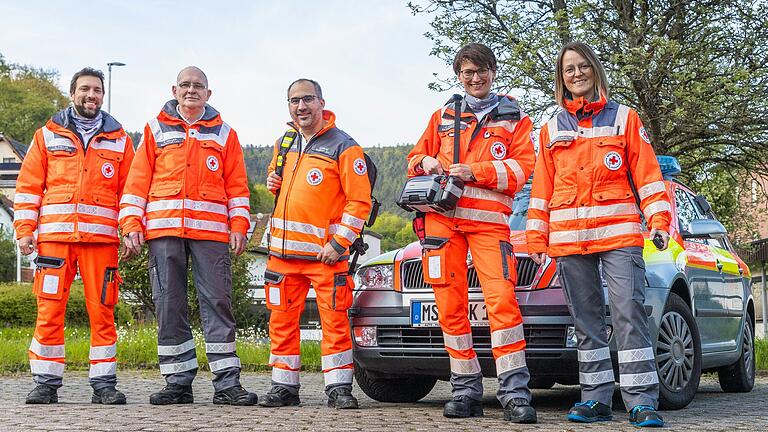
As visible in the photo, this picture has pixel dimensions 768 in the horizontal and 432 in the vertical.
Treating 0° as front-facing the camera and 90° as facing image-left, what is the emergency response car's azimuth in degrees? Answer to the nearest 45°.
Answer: approximately 45°
